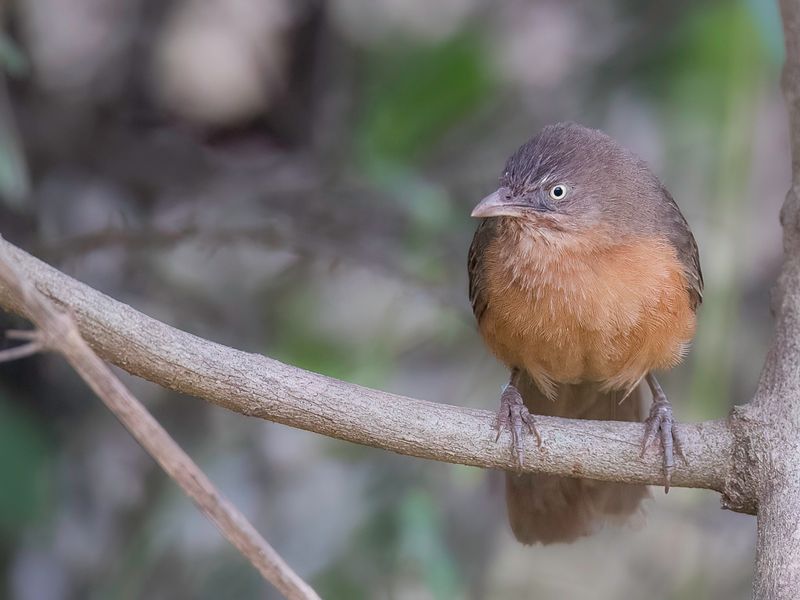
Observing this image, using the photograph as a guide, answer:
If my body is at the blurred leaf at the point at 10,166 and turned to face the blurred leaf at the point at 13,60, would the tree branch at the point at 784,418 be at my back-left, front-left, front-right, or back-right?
back-right

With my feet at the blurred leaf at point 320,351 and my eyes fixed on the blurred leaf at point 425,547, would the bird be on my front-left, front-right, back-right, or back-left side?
front-right

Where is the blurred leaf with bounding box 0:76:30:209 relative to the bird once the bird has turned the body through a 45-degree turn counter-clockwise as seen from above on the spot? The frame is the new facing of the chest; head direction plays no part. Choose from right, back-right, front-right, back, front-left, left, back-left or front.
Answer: back-right

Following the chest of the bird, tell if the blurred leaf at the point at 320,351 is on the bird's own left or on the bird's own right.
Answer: on the bird's own right

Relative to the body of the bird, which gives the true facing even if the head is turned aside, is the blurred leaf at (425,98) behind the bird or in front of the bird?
behind

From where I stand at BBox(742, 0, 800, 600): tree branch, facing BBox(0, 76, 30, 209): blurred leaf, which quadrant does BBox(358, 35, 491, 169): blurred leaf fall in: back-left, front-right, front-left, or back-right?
front-right

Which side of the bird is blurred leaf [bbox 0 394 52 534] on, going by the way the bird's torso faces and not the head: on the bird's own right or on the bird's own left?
on the bird's own right

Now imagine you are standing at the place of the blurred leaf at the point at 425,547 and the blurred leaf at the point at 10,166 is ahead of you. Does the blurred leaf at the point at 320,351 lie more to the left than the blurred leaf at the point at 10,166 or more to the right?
right

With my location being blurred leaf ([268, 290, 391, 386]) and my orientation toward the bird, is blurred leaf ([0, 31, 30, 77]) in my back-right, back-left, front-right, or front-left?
back-right

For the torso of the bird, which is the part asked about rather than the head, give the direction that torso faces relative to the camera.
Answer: toward the camera

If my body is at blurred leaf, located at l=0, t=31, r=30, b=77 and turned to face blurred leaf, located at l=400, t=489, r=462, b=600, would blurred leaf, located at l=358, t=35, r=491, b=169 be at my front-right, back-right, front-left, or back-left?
front-left
